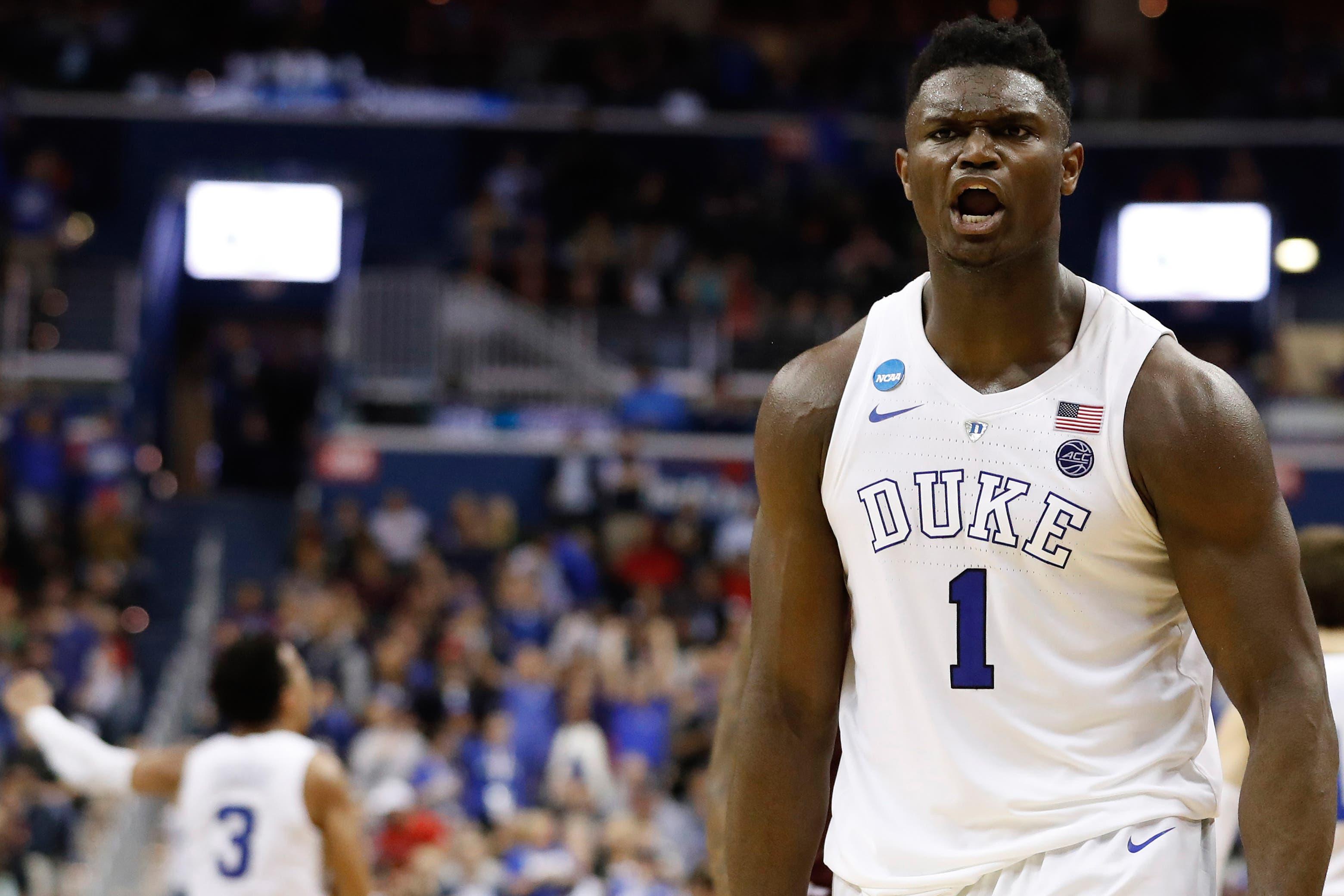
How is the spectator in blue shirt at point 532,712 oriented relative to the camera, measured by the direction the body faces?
toward the camera

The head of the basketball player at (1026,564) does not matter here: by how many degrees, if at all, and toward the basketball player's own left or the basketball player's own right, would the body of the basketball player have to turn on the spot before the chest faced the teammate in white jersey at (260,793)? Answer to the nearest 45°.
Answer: approximately 135° to the basketball player's own right

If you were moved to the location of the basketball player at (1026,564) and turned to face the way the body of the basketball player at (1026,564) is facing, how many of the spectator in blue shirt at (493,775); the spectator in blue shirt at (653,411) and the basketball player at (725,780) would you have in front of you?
0

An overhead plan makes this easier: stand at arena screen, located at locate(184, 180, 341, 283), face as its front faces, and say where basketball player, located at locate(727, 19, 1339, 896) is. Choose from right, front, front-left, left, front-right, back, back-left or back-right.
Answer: front

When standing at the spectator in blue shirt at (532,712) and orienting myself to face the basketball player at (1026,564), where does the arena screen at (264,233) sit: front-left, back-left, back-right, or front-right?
back-right

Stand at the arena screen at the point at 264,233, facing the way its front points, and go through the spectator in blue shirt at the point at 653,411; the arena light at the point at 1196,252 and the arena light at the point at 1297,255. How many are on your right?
0

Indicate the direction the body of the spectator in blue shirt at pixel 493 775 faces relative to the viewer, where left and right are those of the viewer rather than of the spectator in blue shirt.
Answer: facing the viewer

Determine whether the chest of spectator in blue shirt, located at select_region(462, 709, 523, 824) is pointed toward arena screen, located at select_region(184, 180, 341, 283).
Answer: no

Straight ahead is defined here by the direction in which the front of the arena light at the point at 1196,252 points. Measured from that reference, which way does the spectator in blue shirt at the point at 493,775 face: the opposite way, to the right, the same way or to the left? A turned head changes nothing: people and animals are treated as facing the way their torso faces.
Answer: the same way

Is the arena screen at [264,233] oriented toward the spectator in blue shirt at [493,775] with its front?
yes

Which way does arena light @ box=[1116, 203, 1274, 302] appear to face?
toward the camera

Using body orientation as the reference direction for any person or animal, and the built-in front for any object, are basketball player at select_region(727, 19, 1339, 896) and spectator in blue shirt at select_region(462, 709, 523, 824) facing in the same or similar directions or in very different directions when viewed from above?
same or similar directions

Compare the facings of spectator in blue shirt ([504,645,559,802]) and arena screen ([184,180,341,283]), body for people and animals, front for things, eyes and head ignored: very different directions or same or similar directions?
same or similar directions

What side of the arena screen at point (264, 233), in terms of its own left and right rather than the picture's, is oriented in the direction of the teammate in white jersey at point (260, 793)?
front

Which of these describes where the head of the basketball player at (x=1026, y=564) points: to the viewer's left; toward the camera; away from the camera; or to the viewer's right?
toward the camera
